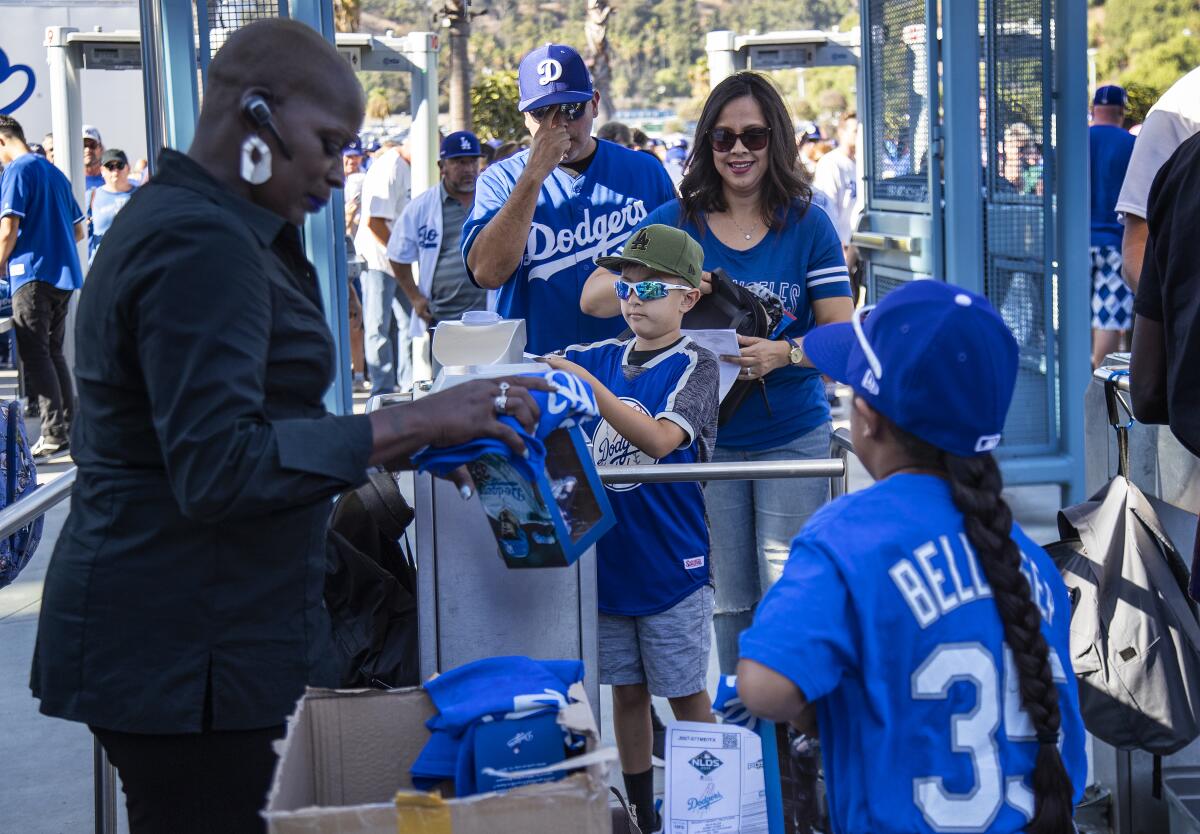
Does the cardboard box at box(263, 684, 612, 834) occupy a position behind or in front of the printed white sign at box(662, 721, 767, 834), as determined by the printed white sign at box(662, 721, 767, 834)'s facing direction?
in front

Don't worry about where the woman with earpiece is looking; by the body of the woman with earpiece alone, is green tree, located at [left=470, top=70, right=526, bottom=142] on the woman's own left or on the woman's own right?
on the woman's own left

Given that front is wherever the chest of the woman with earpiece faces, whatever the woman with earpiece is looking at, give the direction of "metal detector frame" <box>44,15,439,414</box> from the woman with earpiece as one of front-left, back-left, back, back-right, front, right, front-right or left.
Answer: left

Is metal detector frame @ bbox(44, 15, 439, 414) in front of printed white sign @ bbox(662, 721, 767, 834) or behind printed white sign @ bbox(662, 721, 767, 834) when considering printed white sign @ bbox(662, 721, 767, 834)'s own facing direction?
behind

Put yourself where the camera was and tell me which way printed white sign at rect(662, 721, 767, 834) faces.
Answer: facing the viewer

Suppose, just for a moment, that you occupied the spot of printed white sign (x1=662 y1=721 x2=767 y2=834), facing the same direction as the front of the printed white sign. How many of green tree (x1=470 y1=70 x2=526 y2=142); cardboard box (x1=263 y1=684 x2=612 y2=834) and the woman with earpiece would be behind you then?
1

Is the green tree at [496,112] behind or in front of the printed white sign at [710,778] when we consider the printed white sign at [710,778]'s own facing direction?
behind

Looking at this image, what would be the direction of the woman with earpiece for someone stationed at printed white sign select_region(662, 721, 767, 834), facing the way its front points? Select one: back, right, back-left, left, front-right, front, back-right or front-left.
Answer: front-right

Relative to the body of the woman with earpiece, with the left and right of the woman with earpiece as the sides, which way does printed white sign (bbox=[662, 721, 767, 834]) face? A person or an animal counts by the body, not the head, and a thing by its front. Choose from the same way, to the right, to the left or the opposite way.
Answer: to the right

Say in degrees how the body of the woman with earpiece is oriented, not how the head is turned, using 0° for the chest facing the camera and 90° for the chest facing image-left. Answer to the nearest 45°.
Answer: approximately 270°

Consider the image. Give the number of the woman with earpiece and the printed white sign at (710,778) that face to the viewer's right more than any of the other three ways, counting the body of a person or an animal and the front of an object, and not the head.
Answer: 1
